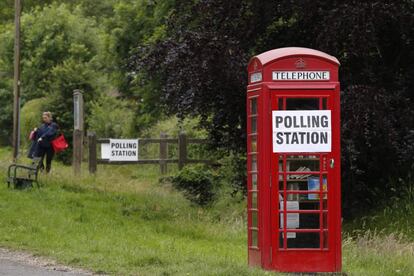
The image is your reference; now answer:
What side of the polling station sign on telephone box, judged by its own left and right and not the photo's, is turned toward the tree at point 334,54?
back

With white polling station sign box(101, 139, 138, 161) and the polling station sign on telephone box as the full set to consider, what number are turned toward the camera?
2

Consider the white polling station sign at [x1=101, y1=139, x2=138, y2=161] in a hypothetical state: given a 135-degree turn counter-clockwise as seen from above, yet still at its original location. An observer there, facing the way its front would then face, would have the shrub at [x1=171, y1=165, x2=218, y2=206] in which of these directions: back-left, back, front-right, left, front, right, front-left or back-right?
right

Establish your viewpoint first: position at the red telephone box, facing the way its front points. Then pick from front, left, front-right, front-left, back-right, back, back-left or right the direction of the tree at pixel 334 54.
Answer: back

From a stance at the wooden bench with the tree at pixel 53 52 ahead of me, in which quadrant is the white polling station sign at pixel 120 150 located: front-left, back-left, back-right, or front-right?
front-right

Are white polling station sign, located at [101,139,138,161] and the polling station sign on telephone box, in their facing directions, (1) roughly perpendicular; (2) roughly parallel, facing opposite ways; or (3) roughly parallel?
roughly parallel

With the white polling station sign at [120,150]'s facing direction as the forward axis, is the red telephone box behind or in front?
in front

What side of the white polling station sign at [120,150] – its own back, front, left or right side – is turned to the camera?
front

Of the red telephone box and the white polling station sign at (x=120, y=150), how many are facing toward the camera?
2

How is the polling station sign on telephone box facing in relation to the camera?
toward the camera

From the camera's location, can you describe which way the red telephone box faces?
facing the viewer

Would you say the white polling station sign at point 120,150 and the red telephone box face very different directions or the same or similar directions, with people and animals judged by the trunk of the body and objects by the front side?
same or similar directions
